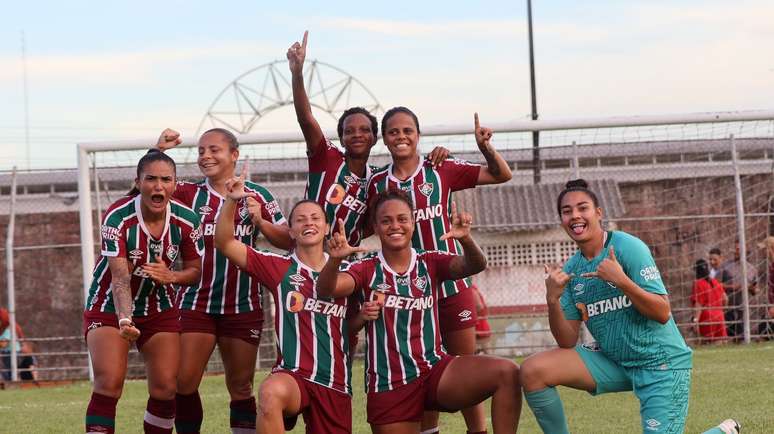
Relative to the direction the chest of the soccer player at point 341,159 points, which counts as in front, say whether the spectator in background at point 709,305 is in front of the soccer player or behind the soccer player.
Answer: behind

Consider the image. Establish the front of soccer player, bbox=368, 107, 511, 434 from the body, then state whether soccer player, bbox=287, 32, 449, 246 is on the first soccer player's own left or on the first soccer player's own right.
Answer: on the first soccer player's own right

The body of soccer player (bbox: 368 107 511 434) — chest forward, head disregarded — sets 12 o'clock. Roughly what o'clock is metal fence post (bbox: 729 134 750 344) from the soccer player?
The metal fence post is roughly at 7 o'clock from the soccer player.

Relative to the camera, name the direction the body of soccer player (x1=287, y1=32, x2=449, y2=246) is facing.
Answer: toward the camera

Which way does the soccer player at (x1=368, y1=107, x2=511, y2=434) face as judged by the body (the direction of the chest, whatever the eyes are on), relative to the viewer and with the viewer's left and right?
facing the viewer

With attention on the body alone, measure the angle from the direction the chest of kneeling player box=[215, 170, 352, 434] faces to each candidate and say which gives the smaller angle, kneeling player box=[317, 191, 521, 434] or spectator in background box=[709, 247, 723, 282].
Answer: the kneeling player

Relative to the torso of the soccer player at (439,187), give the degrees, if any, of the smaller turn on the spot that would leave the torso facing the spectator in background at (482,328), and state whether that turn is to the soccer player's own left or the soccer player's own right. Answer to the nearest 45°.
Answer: approximately 180°

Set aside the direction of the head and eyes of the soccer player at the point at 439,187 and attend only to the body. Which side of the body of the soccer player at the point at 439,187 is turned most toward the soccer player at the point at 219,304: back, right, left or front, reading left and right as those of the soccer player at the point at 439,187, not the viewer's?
right
